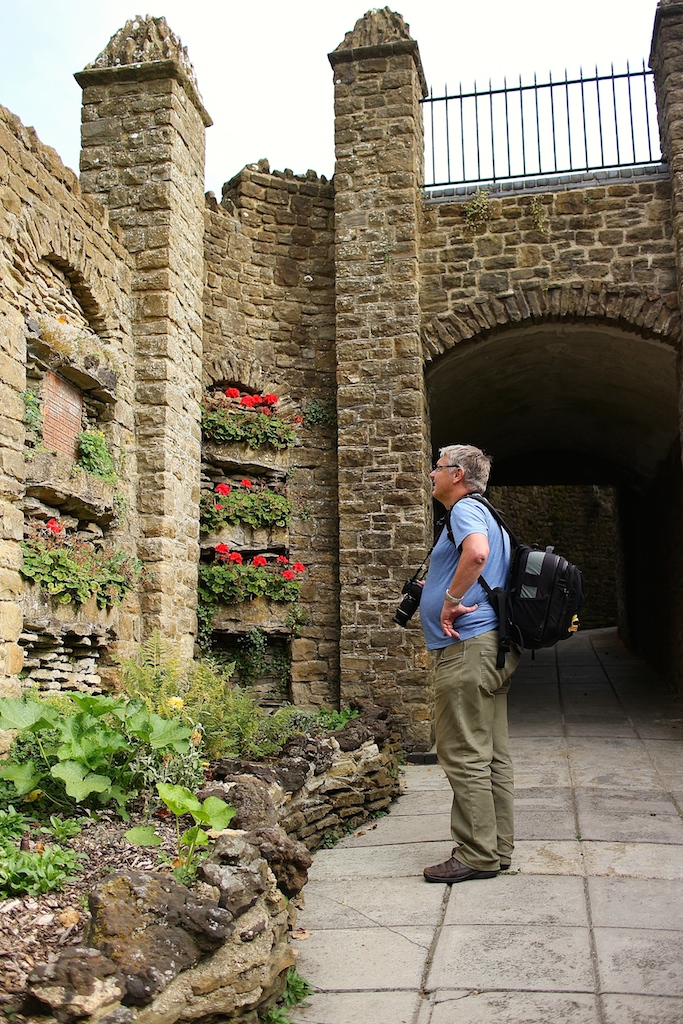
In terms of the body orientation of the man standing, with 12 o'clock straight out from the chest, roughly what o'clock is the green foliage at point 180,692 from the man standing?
The green foliage is roughly at 1 o'clock from the man standing.

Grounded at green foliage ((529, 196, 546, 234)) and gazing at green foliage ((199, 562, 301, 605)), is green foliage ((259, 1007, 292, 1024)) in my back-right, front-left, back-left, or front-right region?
front-left

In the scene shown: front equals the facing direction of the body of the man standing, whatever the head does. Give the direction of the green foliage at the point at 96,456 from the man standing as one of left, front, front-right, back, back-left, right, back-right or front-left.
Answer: front-right

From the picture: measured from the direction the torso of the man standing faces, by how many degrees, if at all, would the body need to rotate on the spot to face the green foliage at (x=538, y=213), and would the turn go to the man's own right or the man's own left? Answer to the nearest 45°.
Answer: approximately 90° to the man's own right

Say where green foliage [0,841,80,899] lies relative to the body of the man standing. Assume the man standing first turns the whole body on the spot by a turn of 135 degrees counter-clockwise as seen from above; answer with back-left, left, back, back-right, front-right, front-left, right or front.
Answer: right

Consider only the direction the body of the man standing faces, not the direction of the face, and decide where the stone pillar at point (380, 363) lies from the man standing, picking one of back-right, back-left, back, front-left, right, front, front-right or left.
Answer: right

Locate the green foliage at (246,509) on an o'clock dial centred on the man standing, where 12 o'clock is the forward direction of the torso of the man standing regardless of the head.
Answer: The green foliage is roughly at 2 o'clock from the man standing.

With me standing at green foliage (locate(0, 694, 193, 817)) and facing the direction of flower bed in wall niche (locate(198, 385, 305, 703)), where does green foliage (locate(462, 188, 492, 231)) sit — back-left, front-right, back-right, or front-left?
front-right

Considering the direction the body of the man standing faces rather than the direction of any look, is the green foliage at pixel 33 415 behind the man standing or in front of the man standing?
in front

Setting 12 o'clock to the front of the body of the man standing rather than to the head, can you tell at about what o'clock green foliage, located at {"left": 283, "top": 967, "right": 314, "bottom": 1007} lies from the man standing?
The green foliage is roughly at 10 o'clock from the man standing.

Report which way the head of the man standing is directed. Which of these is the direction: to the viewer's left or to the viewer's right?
to the viewer's left

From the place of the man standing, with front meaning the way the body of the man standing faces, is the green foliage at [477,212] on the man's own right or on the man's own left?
on the man's own right

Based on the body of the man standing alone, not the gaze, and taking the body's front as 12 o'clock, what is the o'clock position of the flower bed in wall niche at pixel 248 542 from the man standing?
The flower bed in wall niche is roughly at 2 o'clock from the man standing.

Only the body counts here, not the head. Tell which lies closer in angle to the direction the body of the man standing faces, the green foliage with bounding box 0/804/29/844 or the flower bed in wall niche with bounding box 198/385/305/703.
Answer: the green foliage

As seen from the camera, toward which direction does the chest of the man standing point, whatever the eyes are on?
to the viewer's left

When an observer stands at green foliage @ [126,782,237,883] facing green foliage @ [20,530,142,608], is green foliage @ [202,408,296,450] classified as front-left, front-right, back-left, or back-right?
front-right

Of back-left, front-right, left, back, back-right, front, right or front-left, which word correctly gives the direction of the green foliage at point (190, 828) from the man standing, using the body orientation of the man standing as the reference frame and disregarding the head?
front-left

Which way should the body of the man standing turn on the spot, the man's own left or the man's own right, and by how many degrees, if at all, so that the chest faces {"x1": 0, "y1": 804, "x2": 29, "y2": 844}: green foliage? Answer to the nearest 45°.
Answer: approximately 45° to the man's own left
